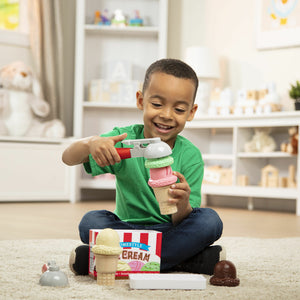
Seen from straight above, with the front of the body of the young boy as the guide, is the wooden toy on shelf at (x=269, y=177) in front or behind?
behind

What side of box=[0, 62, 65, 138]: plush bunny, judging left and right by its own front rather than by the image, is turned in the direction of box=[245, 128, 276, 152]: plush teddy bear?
left

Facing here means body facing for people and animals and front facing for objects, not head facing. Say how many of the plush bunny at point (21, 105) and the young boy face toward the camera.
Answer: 2

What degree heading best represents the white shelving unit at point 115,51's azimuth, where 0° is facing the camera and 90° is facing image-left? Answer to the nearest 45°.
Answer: approximately 0°

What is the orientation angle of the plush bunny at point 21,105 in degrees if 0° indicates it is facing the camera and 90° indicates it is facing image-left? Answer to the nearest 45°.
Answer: approximately 0°

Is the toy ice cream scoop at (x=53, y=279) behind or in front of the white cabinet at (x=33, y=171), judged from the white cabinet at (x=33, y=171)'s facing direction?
in front

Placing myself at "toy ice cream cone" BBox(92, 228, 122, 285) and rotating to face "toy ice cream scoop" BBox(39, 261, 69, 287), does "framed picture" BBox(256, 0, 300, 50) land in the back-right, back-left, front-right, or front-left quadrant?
back-right

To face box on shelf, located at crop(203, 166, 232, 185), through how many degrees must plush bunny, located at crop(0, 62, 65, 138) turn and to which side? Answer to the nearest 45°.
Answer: approximately 90° to its left
